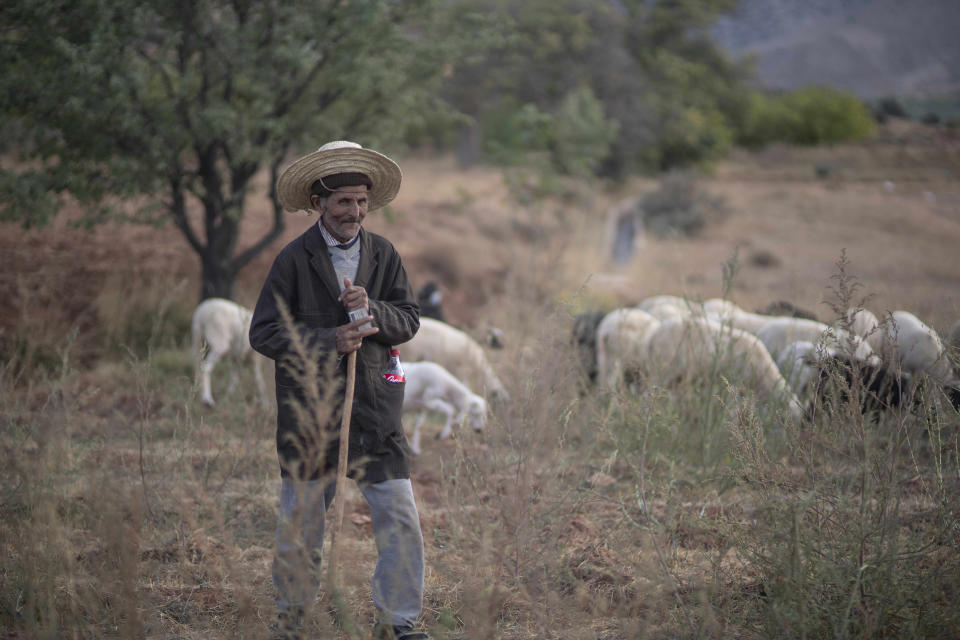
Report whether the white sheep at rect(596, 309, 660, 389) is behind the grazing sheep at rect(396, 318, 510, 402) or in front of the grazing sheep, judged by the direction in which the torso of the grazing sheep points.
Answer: in front

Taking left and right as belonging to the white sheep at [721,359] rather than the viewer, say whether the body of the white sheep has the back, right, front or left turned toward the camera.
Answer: right

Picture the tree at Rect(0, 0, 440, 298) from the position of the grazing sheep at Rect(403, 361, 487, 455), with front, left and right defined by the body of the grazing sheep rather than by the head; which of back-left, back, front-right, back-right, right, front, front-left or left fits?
back-left

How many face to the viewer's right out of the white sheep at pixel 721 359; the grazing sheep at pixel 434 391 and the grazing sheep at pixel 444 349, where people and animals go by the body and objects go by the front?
3

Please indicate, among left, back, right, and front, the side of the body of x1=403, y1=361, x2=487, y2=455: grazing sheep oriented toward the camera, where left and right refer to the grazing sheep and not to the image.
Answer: right

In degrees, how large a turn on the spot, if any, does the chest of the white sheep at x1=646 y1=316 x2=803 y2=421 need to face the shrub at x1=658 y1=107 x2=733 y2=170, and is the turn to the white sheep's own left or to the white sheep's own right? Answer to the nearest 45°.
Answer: approximately 90° to the white sheep's own left

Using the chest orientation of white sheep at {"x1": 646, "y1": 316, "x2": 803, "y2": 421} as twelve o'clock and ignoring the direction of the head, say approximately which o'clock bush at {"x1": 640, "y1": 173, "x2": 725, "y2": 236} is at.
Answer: The bush is roughly at 9 o'clock from the white sheep.

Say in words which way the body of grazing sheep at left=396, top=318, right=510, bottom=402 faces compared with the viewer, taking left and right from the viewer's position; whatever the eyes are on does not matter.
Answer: facing to the right of the viewer
